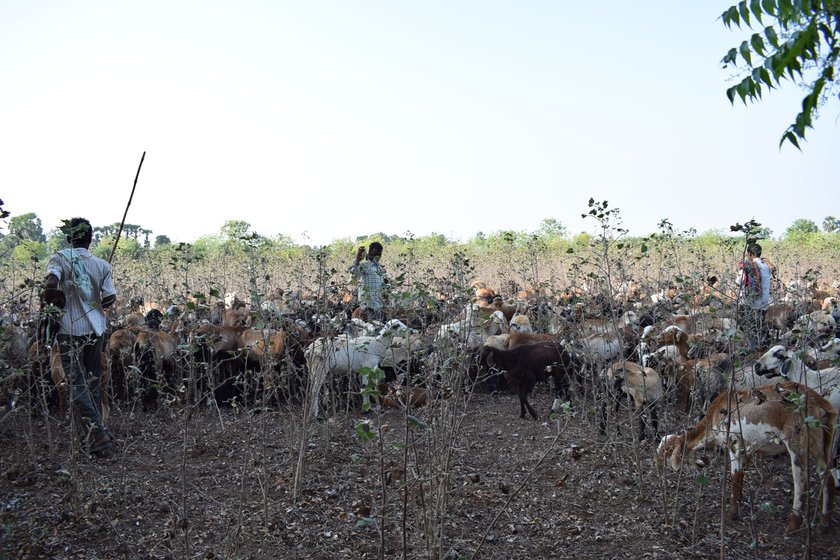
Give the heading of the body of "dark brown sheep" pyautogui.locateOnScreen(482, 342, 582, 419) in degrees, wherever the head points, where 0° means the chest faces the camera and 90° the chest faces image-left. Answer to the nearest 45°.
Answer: approximately 90°

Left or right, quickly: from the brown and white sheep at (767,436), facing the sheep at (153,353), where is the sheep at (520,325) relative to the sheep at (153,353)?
right

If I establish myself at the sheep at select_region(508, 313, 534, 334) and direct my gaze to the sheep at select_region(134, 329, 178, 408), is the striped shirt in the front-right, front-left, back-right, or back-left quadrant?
front-left

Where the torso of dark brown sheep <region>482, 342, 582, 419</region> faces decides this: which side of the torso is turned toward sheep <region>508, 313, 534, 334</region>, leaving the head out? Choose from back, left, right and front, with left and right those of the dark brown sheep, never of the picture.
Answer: right

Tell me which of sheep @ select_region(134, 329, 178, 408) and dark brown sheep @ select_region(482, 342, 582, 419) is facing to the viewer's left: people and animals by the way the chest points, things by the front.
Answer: the dark brown sheep

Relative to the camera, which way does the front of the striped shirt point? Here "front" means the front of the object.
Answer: away from the camera

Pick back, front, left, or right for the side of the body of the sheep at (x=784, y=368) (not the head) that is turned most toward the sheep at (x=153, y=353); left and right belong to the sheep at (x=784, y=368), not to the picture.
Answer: front

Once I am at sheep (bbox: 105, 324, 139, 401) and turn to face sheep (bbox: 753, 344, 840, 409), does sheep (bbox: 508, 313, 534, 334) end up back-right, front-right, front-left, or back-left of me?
front-left

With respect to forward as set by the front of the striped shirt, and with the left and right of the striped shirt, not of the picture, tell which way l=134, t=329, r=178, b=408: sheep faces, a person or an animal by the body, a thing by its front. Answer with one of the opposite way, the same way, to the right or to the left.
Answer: the same way

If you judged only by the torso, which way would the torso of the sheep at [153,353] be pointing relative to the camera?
away from the camera

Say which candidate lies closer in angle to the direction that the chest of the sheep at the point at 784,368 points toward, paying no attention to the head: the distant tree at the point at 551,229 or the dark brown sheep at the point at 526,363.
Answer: the dark brown sheep

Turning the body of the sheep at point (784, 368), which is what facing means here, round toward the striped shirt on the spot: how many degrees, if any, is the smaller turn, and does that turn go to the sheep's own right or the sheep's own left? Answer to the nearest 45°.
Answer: approximately 45° to the sheep's own left

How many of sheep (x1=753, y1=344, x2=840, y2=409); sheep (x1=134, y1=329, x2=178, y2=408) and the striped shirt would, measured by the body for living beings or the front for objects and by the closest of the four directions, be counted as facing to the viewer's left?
1

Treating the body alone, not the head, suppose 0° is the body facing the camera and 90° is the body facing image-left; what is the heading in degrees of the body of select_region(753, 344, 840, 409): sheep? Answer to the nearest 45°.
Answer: approximately 90°

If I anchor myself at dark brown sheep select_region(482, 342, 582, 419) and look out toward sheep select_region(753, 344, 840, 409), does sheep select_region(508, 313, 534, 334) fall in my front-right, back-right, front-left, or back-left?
back-left

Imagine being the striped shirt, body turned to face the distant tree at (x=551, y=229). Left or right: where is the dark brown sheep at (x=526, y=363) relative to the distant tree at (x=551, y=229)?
right
